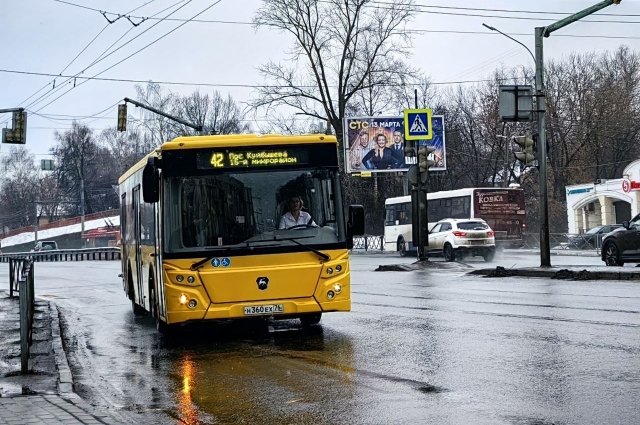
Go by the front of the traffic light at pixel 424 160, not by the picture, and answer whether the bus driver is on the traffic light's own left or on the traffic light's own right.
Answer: on the traffic light's own right

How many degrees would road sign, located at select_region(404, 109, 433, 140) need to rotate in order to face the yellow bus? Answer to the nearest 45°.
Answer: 0° — it already faces it

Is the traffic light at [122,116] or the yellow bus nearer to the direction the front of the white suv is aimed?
the traffic light

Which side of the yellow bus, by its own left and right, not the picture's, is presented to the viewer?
front

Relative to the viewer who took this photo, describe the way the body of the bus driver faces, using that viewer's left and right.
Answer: facing the viewer

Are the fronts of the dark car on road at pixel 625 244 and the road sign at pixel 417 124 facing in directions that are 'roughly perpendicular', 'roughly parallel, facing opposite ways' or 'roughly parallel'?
roughly perpendicular

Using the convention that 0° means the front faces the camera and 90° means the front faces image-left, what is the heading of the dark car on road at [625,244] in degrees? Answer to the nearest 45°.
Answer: approximately 90°

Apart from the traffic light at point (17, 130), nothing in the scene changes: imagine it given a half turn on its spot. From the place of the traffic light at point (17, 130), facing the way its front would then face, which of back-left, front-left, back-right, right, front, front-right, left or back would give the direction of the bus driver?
front

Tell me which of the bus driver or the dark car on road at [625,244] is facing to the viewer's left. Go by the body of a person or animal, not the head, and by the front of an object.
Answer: the dark car on road
